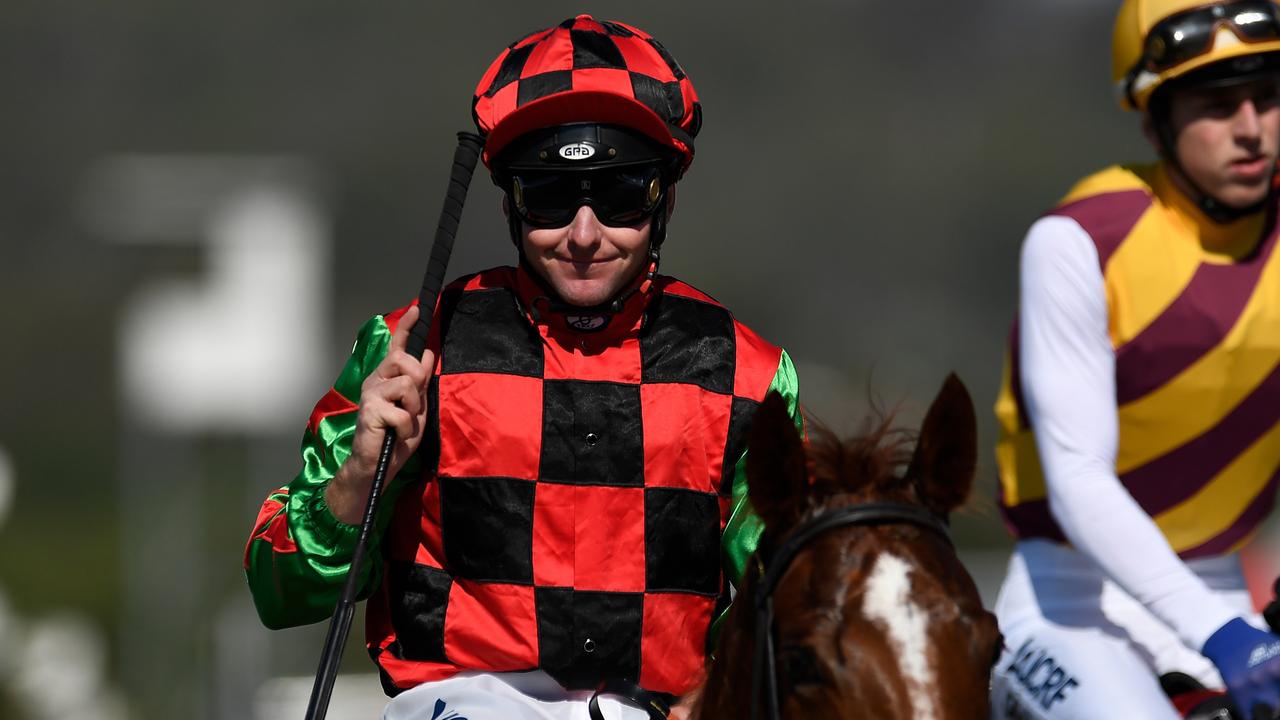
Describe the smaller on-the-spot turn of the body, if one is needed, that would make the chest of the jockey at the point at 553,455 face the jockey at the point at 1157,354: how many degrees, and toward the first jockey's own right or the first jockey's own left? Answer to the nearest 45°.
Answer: approximately 90° to the first jockey's own left

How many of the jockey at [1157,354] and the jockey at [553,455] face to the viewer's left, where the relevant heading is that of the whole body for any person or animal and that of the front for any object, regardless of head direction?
0

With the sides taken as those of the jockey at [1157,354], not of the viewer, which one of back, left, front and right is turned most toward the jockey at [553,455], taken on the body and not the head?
right

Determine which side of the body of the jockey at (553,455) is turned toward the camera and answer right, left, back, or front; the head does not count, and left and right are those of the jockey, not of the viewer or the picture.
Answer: front
